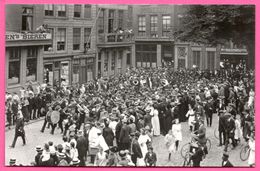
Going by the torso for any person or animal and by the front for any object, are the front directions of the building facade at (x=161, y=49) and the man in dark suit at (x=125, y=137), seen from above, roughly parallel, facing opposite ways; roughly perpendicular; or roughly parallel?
roughly parallel, facing opposite ways

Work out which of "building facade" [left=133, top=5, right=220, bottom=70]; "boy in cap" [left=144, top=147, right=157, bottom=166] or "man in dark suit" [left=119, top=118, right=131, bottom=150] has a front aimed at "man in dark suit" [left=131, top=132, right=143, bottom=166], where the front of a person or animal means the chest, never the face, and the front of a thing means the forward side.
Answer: the building facade

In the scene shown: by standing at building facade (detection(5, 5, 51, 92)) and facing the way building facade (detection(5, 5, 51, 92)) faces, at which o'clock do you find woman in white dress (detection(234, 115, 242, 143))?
The woman in white dress is roughly at 12 o'clock from the building facade.

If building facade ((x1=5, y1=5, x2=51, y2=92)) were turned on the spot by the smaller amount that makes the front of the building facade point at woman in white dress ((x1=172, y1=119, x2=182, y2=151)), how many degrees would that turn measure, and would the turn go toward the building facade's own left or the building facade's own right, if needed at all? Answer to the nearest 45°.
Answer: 0° — it already faces them

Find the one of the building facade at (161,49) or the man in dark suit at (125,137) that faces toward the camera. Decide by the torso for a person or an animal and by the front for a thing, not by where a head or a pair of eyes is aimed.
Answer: the building facade

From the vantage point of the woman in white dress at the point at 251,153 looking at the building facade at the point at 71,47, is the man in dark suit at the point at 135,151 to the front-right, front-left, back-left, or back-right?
front-left

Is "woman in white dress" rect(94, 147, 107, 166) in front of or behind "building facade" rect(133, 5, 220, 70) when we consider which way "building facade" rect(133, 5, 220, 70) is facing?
in front

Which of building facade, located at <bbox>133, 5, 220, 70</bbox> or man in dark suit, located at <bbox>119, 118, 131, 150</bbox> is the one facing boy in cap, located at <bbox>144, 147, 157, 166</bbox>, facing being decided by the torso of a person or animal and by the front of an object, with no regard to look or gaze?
the building facade

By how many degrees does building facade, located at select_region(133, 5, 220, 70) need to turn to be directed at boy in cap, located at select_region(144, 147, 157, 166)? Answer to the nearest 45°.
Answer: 0° — it already faces them

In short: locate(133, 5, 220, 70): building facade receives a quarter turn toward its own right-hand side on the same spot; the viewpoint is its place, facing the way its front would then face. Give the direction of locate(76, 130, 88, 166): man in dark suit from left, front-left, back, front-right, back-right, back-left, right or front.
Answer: left

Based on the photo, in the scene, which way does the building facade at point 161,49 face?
toward the camera

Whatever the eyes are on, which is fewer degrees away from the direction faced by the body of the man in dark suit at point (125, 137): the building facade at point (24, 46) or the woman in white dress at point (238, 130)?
the building facade

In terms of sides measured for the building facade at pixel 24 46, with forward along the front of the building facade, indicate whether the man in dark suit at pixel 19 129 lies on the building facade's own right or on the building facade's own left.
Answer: on the building facade's own right

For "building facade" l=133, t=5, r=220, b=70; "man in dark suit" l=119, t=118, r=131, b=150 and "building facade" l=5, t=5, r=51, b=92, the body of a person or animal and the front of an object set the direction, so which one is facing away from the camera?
the man in dark suit

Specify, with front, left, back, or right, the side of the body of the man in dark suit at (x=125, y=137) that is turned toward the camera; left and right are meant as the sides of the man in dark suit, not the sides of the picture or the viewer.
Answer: back

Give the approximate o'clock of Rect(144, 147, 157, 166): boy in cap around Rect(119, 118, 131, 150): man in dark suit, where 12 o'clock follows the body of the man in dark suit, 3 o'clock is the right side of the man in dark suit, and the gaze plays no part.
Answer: The boy in cap is roughly at 5 o'clock from the man in dark suit.
